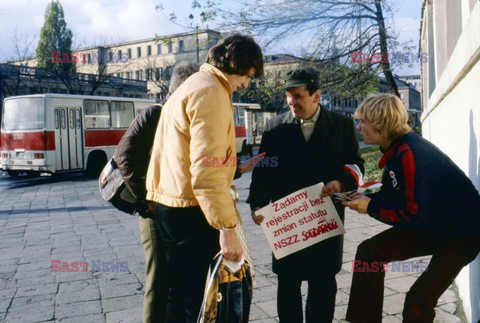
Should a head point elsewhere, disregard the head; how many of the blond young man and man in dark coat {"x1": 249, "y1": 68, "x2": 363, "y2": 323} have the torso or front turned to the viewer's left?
1

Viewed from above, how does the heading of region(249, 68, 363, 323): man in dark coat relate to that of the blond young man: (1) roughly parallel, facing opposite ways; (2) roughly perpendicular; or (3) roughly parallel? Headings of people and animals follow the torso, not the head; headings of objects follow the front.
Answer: roughly perpendicular

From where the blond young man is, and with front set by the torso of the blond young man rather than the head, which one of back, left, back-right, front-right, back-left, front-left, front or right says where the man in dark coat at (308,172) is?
front-right

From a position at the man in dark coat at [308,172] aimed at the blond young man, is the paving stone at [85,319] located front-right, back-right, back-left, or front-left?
back-right

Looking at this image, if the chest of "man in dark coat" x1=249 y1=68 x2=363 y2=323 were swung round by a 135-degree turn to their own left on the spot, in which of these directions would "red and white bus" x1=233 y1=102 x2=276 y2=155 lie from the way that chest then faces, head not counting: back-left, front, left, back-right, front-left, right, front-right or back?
front-left

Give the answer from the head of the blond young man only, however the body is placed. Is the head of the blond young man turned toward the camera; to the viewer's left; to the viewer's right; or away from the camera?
to the viewer's left

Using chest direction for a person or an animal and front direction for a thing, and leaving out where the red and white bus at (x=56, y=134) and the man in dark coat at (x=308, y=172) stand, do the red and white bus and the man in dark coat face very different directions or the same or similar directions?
very different directions

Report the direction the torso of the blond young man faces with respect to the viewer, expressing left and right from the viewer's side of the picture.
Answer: facing to the left of the viewer

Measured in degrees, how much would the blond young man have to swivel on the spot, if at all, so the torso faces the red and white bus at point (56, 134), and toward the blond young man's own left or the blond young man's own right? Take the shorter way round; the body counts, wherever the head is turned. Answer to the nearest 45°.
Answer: approximately 45° to the blond young man's own right

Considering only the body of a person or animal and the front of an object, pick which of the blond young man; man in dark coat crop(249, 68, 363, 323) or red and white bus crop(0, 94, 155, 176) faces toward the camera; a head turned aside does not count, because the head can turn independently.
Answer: the man in dark coat
